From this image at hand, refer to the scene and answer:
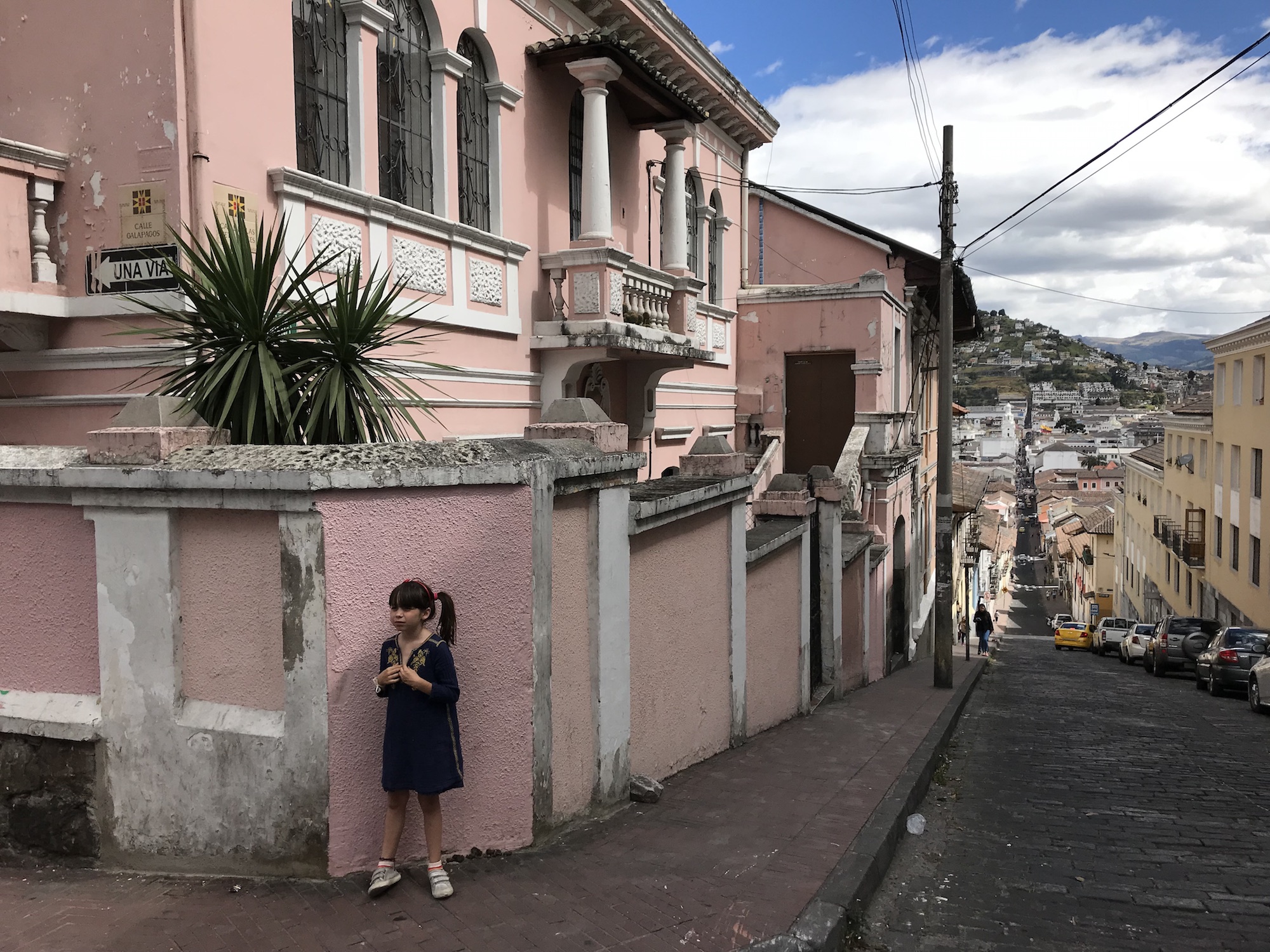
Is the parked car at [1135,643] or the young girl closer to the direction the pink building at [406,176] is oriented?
the young girl

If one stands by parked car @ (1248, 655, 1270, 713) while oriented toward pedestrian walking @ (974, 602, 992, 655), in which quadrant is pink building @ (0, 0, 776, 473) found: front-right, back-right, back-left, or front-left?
back-left

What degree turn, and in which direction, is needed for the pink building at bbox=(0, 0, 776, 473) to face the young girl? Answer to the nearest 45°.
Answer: approximately 45° to its right

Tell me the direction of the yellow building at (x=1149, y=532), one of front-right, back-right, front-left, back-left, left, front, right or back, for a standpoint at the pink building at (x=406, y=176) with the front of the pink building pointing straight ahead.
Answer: left

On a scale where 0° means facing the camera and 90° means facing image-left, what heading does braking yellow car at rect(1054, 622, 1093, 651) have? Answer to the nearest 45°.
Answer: approximately 180°

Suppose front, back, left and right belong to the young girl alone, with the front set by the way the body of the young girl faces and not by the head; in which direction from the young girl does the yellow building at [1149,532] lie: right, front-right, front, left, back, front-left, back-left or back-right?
back

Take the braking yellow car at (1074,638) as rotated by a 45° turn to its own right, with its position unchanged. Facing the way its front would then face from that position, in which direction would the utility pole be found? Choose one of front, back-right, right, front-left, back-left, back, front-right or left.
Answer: back-right

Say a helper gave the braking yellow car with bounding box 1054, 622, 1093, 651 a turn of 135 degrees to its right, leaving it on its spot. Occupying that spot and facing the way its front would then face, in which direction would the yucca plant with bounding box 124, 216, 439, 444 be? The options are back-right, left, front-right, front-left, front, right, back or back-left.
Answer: front-right

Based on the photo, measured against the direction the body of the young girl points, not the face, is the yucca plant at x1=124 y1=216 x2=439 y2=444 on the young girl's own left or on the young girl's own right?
on the young girl's own right

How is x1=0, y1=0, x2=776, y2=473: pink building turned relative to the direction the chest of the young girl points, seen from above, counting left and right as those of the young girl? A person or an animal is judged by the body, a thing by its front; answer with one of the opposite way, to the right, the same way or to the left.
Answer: to the left

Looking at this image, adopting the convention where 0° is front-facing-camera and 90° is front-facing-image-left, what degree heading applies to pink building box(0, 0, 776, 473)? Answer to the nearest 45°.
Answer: approximately 315°

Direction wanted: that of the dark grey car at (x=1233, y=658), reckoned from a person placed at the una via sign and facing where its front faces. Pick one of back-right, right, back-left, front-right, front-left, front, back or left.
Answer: left

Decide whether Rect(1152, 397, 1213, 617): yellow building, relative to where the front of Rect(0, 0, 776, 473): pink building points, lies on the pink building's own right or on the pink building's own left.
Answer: on the pink building's own left

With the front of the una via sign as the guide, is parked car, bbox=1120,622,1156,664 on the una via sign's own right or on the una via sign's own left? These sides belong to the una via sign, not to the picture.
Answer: on the una via sign's own left

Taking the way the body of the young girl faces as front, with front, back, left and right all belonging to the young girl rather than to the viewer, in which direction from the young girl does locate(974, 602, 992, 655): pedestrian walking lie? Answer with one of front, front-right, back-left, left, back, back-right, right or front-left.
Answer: back
